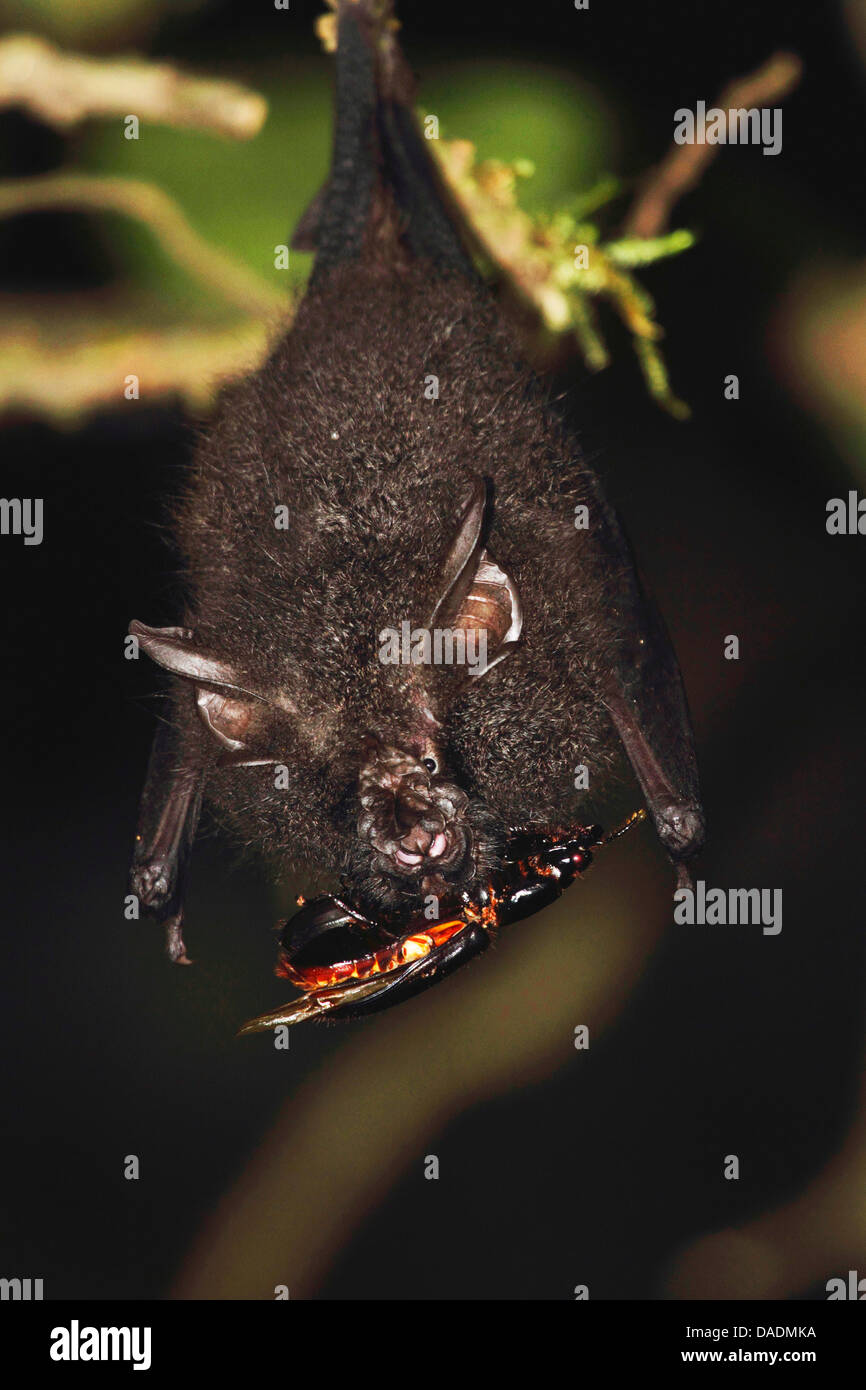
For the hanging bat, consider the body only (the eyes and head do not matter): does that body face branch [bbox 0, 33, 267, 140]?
no

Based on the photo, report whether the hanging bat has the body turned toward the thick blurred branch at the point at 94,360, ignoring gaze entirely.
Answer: no
